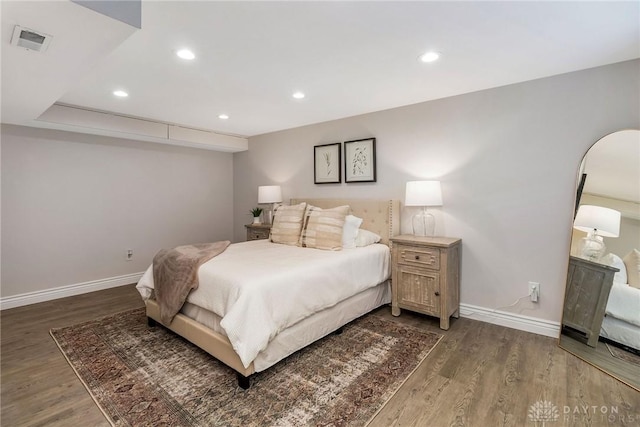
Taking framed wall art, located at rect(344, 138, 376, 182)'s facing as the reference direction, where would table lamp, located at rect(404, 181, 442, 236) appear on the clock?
The table lamp is roughly at 9 o'clock from the framed wall art.

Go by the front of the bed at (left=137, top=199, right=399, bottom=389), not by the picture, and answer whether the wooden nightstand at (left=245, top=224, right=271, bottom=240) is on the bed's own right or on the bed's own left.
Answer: on the bed's own right

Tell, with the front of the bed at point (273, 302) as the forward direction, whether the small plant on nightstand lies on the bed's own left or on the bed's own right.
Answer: on the bed's own right

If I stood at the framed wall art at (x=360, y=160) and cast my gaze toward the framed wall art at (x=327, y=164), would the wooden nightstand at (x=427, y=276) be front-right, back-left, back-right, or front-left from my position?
back-left

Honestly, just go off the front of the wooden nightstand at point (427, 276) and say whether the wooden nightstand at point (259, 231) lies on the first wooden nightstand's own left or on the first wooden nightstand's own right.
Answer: on the first wooden nightstand's own right

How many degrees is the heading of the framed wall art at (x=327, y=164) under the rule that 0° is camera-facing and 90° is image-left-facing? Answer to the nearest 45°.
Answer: approximately 45°

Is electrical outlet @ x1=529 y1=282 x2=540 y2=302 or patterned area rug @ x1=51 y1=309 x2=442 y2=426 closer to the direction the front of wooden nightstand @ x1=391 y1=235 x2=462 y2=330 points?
the patterned area rug

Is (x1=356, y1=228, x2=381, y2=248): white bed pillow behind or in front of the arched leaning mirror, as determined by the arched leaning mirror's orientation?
in front

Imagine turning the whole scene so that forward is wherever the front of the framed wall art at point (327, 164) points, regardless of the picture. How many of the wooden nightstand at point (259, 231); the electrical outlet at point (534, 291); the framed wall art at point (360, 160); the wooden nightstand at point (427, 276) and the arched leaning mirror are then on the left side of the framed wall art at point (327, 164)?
4

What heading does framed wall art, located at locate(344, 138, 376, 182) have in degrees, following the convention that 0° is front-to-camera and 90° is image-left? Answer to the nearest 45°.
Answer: approximately 45°

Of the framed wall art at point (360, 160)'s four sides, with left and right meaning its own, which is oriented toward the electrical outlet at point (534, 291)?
left

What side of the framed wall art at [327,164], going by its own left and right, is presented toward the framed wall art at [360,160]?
left
